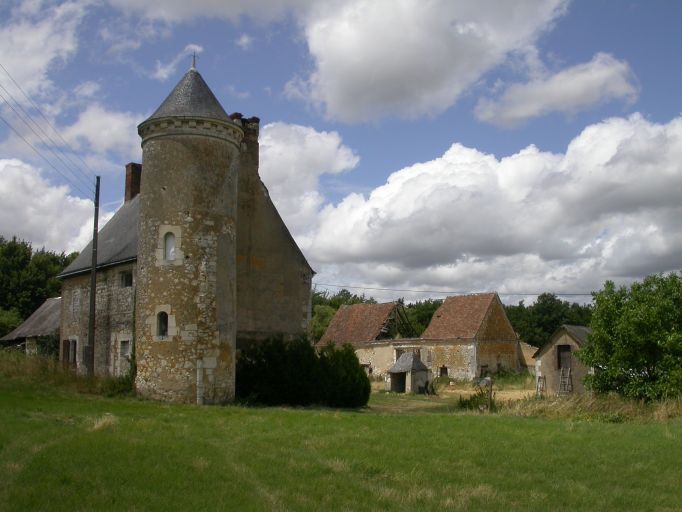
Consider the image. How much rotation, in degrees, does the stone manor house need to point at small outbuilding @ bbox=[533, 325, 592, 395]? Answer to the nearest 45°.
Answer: approximately 180°

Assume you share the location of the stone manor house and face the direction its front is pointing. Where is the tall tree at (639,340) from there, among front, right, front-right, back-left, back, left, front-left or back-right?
back-left

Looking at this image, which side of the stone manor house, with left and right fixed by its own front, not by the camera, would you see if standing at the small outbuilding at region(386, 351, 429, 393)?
back

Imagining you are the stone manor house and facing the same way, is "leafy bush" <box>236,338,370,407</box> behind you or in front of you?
behind

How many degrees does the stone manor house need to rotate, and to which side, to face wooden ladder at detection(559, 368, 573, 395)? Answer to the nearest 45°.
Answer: approximately 180°

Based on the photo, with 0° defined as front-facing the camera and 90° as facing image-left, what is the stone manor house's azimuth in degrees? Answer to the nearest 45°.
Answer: approximately 45°

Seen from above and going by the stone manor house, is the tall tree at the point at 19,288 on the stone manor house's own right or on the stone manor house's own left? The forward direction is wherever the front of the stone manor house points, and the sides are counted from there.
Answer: on the stone manor house's own right

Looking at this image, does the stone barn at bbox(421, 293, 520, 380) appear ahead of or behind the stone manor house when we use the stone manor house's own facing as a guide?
behind
